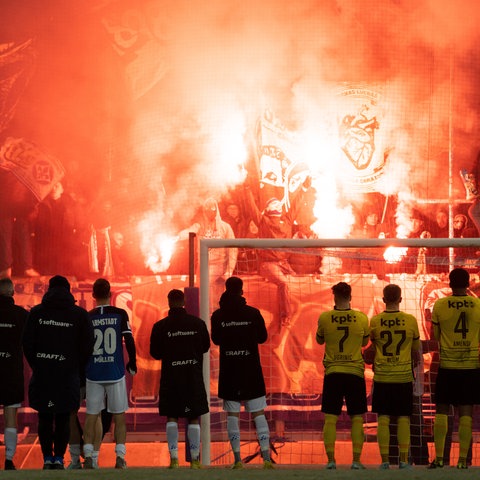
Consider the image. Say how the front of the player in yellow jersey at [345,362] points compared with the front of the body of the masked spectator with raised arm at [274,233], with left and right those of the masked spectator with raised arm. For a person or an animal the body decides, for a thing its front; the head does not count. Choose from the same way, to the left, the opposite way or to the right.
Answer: the opposite way

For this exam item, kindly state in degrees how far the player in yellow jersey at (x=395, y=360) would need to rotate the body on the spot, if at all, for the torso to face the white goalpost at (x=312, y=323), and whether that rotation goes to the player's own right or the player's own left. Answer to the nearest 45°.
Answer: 0° — they already face it

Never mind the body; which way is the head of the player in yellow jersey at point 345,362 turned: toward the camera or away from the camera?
away from the camera

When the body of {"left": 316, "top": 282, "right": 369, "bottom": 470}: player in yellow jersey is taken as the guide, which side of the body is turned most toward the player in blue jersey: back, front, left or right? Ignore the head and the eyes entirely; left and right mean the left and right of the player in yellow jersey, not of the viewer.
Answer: left

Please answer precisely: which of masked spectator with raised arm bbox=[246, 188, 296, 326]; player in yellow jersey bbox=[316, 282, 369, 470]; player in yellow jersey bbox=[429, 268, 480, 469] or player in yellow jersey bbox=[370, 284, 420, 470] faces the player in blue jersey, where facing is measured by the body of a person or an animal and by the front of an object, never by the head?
the masked spectator with raised arm

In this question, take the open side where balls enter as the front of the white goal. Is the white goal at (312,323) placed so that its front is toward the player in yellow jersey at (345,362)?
yes

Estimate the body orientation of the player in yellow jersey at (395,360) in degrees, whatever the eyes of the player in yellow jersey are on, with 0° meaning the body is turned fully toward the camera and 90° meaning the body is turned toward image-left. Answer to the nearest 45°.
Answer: approximately 180°

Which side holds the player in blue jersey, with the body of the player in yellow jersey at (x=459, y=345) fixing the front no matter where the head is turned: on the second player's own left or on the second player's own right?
on the second player's own left

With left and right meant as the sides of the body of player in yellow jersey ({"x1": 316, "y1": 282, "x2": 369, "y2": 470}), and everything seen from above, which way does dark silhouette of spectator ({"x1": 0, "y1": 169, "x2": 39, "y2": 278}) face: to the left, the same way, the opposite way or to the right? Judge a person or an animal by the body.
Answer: the opposite way

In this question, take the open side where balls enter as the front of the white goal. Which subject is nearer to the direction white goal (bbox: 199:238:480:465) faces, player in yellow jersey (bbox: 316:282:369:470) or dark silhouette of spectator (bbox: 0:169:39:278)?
the player in yellow jersey

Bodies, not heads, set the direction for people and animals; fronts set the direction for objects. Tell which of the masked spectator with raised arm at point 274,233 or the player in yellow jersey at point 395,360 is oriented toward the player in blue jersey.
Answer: the masked spectator with raised arm

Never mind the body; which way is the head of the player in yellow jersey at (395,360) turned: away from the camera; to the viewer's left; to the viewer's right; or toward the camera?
away from the camera

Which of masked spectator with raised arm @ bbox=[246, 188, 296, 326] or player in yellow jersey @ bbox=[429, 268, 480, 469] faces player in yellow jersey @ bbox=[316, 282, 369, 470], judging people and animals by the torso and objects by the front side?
the masked spectator with raised arm

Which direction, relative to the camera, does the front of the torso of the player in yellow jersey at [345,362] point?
away from the camera
